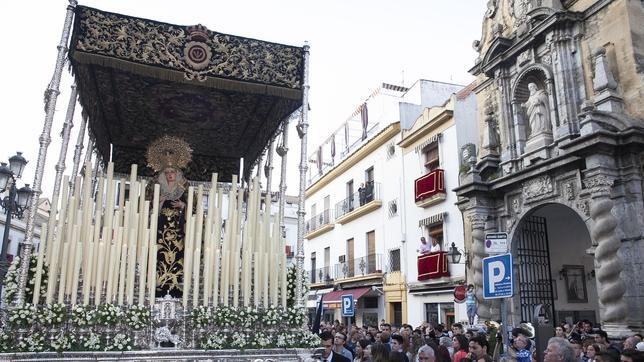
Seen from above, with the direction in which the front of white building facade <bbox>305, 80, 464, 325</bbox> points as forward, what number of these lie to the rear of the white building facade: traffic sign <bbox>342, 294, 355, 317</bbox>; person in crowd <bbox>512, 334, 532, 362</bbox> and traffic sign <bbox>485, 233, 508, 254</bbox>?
0

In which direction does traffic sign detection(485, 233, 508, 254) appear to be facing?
toward the camera

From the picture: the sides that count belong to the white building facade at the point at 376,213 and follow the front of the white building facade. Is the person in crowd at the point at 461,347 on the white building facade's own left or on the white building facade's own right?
on the white building facade's own left

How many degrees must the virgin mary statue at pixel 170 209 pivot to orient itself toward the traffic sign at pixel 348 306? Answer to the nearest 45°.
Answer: approximately 135° to its left

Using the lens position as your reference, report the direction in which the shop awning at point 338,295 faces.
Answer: facing the viewer and to the left of the viewer

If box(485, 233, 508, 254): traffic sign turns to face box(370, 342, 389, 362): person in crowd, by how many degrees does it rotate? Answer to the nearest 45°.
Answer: approximately 45° to its right

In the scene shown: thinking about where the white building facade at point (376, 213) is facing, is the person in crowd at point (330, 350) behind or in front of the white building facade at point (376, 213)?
in front

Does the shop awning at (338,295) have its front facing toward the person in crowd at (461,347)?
no

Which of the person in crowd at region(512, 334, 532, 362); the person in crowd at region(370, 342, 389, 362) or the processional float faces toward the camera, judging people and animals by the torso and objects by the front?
the processional float

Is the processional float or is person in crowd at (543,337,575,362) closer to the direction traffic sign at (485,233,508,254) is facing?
the person in crowd

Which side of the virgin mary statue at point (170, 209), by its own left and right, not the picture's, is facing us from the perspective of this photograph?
front

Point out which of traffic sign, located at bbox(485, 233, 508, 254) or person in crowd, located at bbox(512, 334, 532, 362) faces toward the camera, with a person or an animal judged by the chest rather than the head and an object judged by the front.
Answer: the traffic sign

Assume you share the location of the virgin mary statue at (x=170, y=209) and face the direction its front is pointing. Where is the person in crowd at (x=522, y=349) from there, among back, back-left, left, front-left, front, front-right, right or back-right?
front-left

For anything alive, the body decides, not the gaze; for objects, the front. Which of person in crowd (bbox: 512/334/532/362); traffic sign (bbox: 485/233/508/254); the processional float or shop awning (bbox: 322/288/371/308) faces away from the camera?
the person in crowd

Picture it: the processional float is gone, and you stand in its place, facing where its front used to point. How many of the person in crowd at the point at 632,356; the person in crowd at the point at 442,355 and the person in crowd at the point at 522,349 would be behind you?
0

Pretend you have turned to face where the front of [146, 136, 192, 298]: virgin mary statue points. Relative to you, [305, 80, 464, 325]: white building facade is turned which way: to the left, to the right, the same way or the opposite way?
to the right
